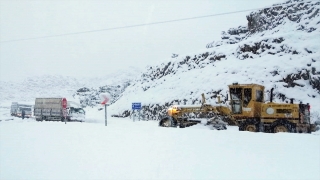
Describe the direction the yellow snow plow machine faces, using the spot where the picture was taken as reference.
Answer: facing to the left of the viewer

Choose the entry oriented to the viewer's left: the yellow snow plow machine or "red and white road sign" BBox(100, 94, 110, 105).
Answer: the yellow snow plow machine

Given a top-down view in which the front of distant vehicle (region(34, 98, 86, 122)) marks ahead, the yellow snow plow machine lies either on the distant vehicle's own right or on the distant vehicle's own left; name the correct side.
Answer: on the distant vehicle's own right

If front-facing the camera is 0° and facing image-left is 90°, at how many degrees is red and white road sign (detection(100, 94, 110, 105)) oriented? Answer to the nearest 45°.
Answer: approximately 0°

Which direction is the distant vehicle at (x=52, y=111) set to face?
to the viewer's right

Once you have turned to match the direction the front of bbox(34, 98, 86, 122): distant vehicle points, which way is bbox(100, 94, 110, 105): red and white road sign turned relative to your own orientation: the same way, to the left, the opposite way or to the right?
to the right
